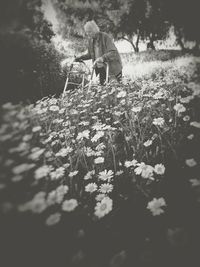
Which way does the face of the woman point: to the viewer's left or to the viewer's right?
to the viewer's left

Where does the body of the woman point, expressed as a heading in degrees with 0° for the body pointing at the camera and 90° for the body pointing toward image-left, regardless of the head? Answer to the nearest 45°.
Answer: approximately 45°
